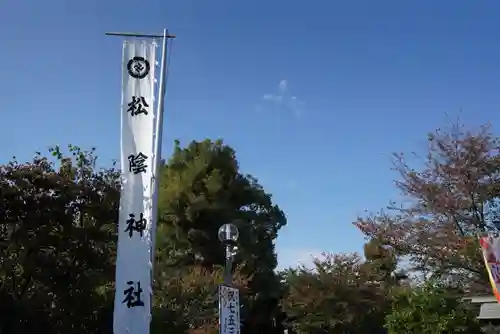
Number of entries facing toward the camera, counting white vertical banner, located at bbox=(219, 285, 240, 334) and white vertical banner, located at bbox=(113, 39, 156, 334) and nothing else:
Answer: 2

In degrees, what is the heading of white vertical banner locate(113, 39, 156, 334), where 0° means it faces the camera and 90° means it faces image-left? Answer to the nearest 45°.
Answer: approximately 0°

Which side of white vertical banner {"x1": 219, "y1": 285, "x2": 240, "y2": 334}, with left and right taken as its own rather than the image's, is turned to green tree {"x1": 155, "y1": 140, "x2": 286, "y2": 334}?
back

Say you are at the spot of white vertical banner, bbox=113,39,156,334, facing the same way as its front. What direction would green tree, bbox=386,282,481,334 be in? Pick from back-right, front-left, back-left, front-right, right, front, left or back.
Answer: back-left

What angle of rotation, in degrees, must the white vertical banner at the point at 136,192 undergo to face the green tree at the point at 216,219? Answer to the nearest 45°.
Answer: approximately 180°
